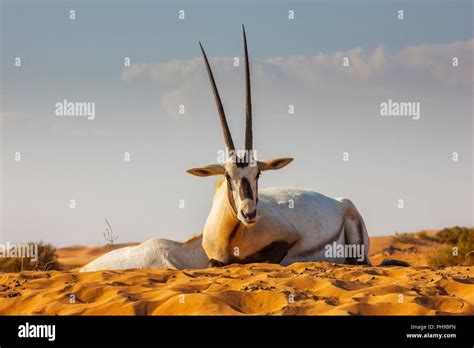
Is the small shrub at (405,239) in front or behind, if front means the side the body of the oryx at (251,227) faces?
behind

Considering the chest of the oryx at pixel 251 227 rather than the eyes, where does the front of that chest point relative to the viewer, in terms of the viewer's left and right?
facing the viewer and to the left of the viewer

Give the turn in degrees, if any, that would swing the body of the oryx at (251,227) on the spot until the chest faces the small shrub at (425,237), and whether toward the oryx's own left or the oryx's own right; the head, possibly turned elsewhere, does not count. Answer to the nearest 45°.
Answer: approximately 180°
